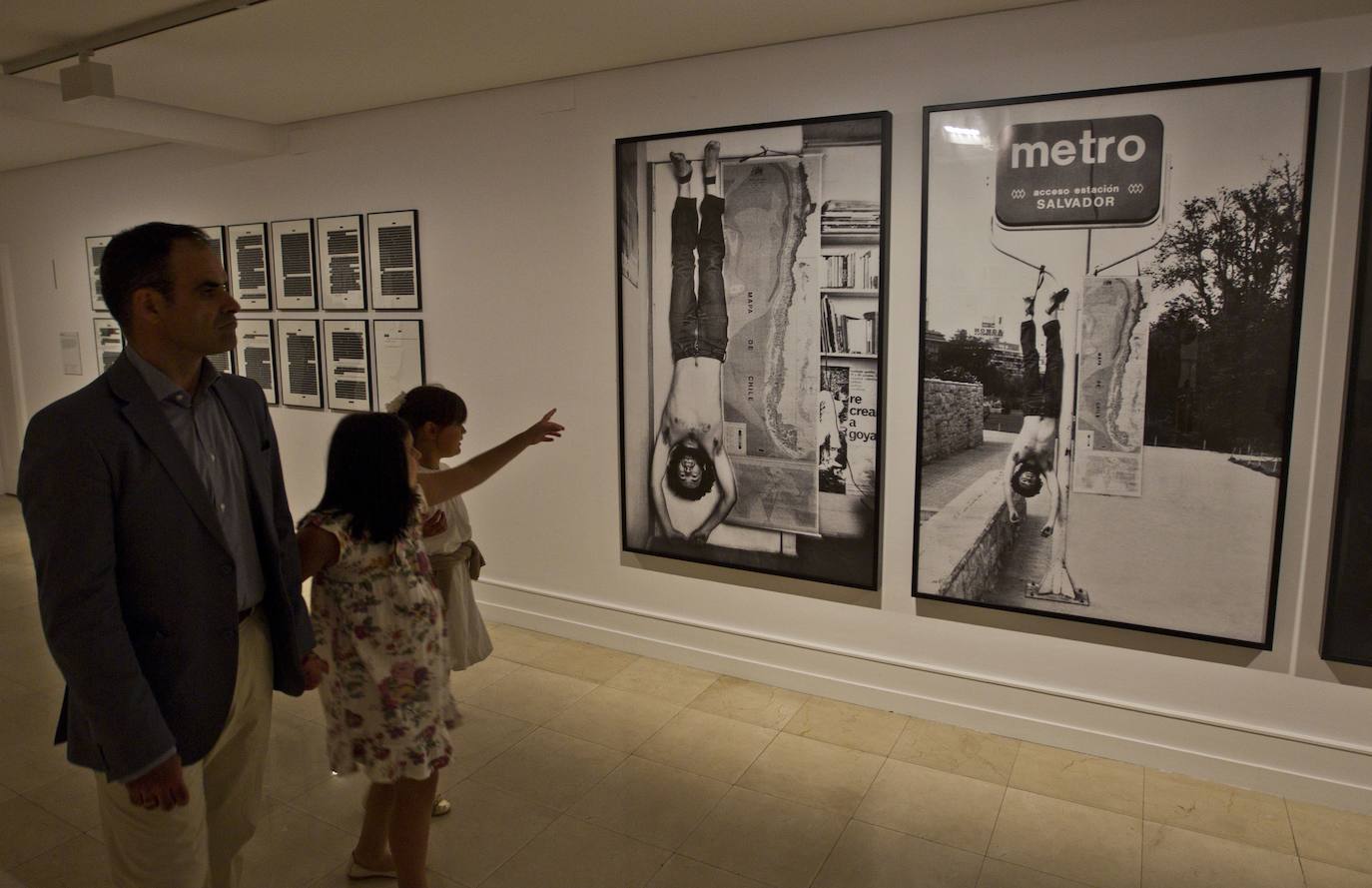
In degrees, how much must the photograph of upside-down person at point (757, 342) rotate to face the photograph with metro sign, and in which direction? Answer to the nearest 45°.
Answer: approximately 90° to its left

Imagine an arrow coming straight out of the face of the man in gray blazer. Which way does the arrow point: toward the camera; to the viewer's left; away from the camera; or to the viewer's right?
to the viewer's right

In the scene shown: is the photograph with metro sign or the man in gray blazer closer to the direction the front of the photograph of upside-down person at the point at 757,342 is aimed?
the man in gray blazer

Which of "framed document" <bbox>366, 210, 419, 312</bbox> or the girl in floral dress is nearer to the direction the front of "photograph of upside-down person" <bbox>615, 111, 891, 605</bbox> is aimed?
the girl in floral dress

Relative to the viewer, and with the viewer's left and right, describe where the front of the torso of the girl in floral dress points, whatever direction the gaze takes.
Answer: facing away from the viewer and to the right of the viewer

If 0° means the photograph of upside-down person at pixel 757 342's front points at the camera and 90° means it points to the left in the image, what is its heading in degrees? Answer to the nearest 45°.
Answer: approximately 45°

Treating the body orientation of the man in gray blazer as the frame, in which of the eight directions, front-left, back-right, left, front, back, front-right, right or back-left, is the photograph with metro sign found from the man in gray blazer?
front-left

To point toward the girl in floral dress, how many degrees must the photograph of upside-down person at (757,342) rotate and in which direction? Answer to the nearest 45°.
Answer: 0° — it already faces them

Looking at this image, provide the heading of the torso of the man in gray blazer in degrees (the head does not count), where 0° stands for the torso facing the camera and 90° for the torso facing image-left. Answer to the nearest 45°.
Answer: approximately 315°

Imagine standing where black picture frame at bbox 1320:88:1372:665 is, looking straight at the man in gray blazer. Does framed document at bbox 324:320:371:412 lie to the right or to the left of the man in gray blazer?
right

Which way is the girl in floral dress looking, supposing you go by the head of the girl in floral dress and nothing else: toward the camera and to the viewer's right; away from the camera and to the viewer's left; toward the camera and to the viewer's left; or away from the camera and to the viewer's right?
away from the camera and to the viewer's right

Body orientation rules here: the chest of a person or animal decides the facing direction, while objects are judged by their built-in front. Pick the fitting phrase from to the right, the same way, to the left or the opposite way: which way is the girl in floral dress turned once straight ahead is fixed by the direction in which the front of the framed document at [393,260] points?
the opposite way
